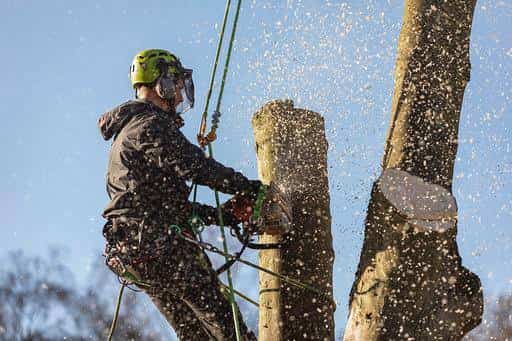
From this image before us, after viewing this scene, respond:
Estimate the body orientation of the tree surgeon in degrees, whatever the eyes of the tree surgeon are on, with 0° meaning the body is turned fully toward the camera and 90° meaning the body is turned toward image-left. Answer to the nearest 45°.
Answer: approximately 270°

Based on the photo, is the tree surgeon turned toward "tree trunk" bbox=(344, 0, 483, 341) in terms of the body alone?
yes

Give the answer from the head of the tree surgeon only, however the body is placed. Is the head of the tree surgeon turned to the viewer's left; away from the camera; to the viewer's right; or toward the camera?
to the viewer's right
